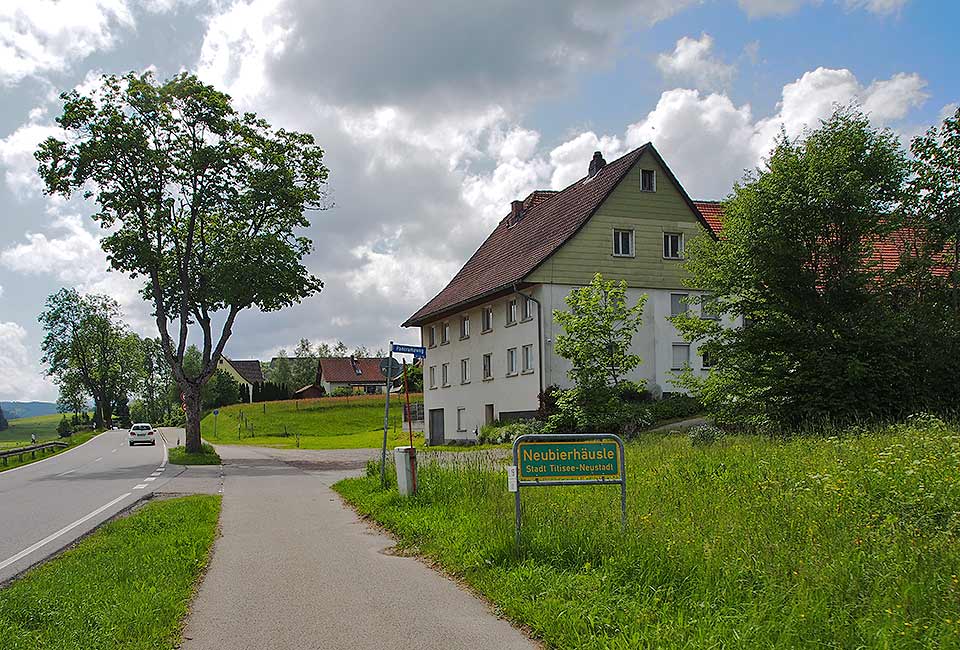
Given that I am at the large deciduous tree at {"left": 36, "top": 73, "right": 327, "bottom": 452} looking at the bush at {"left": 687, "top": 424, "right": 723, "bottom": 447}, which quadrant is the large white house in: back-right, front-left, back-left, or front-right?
front-left

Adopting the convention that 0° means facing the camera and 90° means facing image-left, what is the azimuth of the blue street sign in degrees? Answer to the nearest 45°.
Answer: approximately 0°

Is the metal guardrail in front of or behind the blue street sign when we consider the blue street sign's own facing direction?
behind

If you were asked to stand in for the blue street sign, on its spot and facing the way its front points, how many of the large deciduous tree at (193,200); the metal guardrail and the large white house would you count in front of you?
0

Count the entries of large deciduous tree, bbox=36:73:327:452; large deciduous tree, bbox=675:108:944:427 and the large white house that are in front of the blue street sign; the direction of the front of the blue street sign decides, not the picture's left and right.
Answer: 0

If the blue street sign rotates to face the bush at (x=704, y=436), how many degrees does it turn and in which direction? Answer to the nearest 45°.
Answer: approximately 135° to its left

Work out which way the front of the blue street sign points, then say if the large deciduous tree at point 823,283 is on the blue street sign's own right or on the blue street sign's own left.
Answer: on the blue street sign's own left

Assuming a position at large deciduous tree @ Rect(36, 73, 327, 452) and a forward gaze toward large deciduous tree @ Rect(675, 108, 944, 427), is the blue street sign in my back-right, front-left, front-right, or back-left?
front-right
